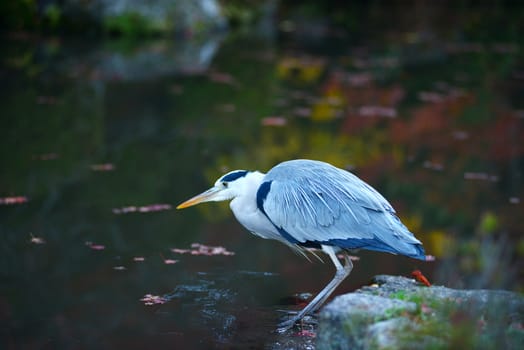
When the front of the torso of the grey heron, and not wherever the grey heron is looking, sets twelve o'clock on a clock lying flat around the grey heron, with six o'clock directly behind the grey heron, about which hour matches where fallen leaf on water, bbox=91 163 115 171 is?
The fallen leaf on water is roughly at 2 o'clock from the grey heron.

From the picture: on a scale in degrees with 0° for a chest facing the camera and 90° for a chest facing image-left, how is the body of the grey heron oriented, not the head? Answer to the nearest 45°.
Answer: approximately 90°

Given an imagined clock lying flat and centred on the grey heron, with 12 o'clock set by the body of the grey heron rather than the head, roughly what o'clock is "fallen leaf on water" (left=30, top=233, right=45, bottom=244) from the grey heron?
The fallen leaf on water is roughly at 1 o'clock from the grey heron.

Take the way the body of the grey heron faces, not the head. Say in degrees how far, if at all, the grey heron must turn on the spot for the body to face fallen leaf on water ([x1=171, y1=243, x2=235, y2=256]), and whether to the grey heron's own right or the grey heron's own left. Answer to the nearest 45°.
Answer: approximately 45° to the grey heron's own right

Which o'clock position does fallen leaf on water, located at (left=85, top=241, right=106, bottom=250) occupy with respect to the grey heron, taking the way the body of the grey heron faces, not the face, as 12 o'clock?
The fallen leaf on water is roughly at 1 o'clock from the grey heron.

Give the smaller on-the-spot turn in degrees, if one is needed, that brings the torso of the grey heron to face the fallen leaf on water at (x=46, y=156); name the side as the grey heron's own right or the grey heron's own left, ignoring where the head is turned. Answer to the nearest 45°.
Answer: approximately 45° to the grey heron's own right
